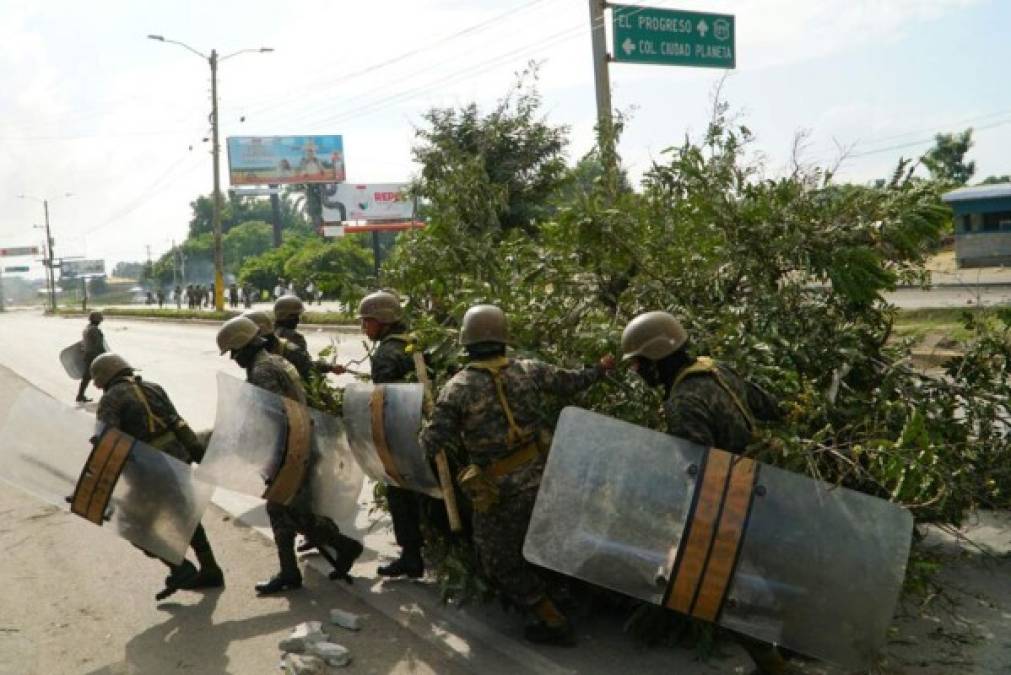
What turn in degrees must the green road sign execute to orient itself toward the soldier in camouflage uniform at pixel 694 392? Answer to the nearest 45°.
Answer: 0° — it already faces them

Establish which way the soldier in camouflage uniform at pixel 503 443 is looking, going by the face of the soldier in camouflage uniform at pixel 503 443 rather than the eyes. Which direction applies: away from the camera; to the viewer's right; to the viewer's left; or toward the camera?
away from the camera

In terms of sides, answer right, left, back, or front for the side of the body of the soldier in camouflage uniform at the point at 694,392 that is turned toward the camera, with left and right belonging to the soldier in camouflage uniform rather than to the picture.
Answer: left
